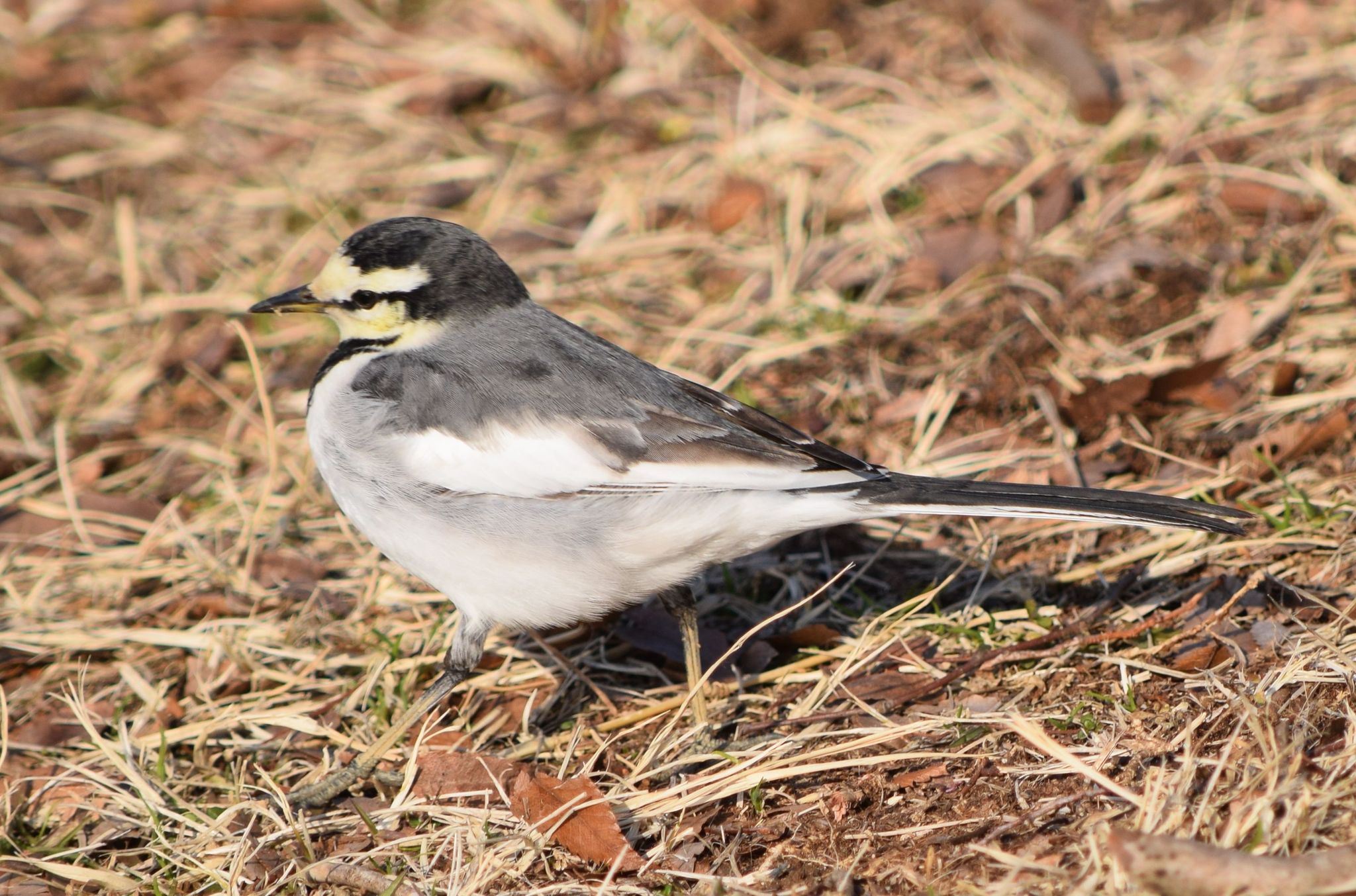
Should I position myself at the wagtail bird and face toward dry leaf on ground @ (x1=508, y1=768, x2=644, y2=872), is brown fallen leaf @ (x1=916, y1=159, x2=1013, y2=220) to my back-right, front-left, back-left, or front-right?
back-left

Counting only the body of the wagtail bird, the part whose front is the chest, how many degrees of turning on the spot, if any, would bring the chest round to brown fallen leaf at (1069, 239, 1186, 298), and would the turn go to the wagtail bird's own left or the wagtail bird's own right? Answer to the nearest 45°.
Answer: approximately 135° to the wagtail bird's own right

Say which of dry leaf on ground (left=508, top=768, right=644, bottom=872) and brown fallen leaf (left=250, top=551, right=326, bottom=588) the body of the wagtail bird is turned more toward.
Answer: the brown fallen leaf

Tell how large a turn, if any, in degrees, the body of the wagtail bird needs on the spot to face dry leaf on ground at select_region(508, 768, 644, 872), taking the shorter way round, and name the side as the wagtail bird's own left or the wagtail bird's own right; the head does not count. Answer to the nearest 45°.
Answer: approximately 90° to the wagtail bird's own left

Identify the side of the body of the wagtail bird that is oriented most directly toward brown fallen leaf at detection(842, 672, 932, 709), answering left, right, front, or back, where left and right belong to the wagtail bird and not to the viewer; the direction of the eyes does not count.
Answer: back

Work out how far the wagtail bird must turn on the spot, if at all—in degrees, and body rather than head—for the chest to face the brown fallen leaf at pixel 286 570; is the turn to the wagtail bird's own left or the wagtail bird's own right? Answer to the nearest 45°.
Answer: approximately 45° to the wagtail bird's own right

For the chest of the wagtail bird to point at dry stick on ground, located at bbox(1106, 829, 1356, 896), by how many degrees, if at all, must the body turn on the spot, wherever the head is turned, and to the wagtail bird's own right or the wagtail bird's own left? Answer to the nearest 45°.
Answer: approximately 135° to the wagtail bird's own left

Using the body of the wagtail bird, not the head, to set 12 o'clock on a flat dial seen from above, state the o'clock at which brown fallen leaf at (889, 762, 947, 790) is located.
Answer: The brown fallen leaf is roughly at 7 o'clock from the wagtail bird.

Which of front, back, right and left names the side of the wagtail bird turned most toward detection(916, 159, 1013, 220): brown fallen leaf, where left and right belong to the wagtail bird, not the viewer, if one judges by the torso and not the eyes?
right

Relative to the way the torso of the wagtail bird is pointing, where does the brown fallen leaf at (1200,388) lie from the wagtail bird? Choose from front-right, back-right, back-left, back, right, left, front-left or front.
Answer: back-right

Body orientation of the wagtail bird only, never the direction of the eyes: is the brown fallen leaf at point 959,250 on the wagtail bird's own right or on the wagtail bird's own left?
on the wagtail bird's own right

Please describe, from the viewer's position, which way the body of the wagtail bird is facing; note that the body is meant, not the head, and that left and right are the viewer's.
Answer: facing to the left of the viewer
